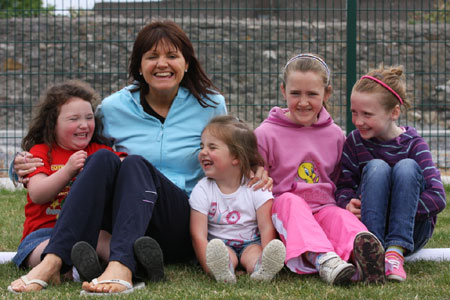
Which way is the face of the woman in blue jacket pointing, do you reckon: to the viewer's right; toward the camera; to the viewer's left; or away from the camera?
toward the camera

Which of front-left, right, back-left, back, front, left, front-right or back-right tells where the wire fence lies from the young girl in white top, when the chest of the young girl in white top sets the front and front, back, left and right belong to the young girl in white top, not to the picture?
back

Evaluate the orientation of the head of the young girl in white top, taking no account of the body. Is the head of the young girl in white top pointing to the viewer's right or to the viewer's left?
to the viewer's left

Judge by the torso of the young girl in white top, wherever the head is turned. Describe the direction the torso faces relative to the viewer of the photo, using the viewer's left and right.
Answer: facing the viewer
